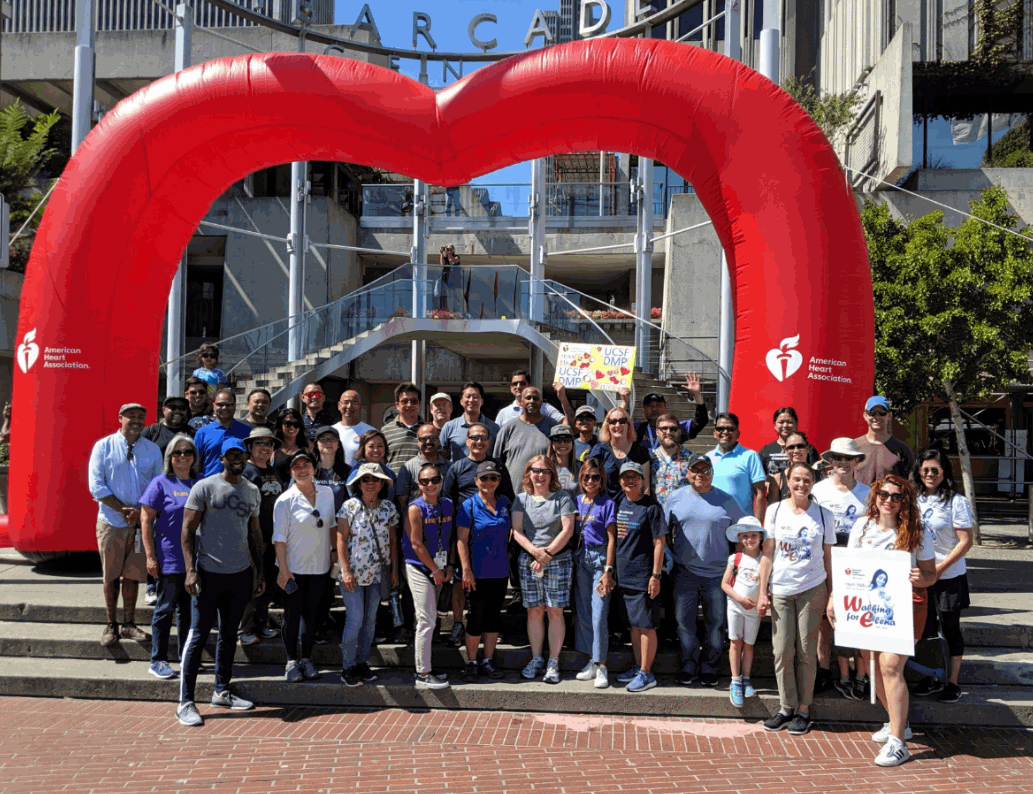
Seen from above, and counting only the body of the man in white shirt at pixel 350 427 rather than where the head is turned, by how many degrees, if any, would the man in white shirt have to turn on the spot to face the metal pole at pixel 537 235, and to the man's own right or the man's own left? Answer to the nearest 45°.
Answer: approximately 180°

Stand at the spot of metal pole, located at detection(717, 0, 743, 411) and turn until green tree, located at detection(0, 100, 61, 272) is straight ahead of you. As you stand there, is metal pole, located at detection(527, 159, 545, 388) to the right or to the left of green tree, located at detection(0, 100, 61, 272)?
right

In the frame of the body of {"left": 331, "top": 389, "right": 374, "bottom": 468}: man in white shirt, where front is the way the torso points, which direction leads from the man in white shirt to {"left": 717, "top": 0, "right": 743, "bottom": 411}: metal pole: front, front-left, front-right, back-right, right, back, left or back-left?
back-left

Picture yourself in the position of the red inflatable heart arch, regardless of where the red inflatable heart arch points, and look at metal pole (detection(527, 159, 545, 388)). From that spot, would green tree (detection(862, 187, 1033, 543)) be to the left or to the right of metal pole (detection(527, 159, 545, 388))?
right

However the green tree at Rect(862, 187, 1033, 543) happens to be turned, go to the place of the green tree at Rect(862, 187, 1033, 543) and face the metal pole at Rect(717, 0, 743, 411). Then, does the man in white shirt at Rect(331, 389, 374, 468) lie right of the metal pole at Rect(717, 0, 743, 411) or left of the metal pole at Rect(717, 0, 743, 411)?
left

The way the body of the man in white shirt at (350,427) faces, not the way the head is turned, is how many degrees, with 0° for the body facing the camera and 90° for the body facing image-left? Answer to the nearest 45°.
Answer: approximately 0°

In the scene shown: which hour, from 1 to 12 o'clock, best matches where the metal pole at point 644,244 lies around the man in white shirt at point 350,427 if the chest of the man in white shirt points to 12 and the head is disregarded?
The metal pole is roughly at 7 o'clock from the man in white shirt.

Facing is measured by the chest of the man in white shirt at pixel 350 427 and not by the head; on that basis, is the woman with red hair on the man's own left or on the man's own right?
on the man's own left

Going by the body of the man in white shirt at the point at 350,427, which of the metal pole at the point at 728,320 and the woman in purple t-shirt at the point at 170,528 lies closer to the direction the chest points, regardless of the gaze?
the woman in purple t-shirt

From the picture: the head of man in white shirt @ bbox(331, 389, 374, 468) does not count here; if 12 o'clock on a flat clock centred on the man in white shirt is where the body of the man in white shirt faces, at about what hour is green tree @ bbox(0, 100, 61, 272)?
The green tree is roughly at 5 o'clock from the man in white shirt.

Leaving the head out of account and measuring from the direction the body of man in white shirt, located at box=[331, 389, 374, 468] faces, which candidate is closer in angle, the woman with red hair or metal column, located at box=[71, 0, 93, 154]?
the woman with red hair

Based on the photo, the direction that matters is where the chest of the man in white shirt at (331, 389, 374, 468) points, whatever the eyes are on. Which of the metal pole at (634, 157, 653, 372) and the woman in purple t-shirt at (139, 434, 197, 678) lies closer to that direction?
the woman in purple t-shirt
